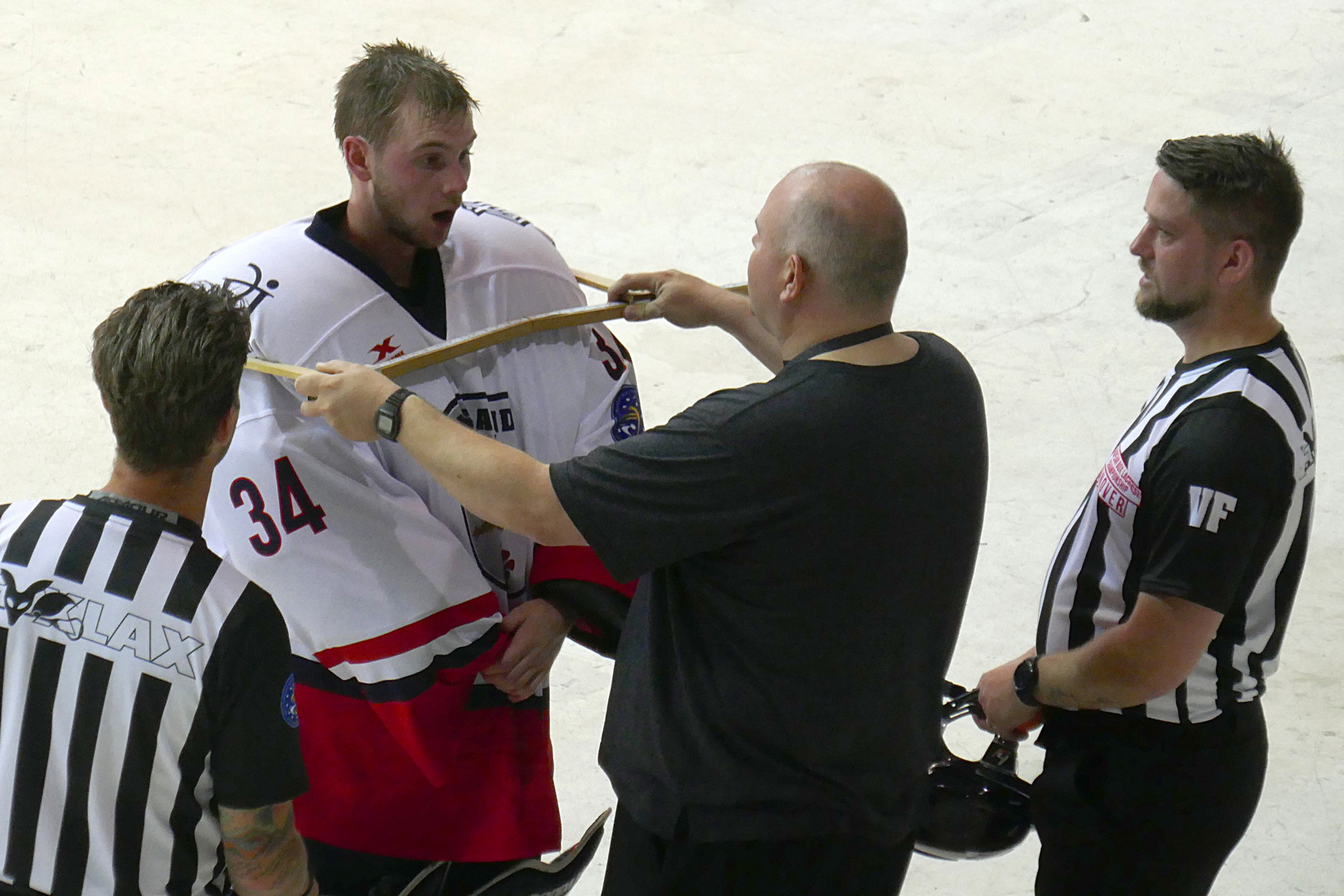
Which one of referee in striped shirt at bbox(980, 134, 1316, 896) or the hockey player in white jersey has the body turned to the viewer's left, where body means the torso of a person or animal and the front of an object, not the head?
the referee in striped shirt

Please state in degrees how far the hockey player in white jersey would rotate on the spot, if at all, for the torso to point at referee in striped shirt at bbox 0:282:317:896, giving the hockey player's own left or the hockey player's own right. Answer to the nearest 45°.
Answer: approximately 90° to the hockey player's own right

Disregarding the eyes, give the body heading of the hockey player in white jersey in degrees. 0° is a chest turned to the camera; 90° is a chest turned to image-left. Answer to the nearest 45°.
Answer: approximately 315°

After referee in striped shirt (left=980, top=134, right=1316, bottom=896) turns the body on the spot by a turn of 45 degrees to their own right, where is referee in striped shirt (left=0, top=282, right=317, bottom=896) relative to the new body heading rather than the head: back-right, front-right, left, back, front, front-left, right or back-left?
left

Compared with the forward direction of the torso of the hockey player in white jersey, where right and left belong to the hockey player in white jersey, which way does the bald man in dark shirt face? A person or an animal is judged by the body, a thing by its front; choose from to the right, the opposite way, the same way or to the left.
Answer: the opposite way

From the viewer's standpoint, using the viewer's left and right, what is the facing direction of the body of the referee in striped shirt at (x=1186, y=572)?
facing to the left of the viewer

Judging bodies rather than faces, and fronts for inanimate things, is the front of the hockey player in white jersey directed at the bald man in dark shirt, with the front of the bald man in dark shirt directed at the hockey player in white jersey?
yes

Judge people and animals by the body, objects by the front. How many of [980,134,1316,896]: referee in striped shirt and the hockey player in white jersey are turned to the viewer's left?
1

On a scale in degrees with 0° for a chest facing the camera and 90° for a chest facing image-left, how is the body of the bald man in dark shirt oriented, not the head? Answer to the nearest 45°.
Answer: approximately 135°

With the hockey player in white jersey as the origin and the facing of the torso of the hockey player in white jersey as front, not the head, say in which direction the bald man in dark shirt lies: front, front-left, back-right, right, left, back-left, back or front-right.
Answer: front

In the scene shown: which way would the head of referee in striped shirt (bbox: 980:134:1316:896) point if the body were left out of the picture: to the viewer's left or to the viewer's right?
to the viewer's left

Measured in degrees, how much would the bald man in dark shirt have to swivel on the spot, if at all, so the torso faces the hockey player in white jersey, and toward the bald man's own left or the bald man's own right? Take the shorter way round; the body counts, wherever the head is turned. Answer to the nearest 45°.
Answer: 0° — they already face them

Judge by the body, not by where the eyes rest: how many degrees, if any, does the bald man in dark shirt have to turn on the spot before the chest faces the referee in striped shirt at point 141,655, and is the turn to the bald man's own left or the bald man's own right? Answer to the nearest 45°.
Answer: approximately 45° to the bald man's own left

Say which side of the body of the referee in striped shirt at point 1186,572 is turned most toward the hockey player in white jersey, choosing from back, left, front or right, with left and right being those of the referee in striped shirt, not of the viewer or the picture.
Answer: front
